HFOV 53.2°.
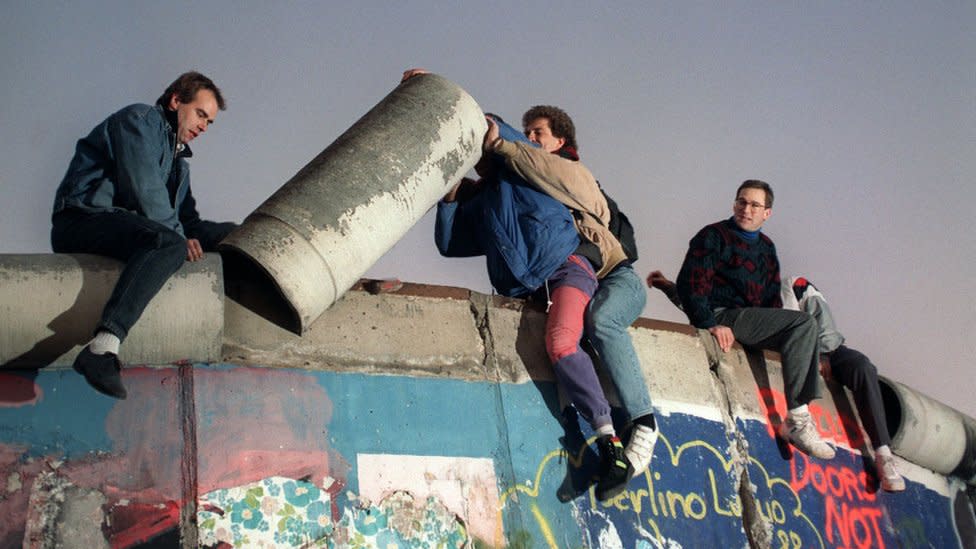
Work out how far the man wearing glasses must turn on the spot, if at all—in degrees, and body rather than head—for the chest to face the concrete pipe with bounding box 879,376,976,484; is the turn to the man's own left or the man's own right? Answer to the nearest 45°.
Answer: approximately 90° to the man's own left

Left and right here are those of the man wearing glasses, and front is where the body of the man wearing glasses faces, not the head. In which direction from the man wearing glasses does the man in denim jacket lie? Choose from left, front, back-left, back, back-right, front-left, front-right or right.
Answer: right

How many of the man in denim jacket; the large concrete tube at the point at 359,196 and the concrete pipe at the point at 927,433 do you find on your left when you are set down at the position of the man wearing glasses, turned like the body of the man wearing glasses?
1

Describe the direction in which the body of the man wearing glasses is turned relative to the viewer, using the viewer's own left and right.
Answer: facing the viewer and to the right of the viewer

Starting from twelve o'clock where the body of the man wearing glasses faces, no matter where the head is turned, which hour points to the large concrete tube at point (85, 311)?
The large concrete tube is roughly at 3 o'clock from the man wearing glasses.

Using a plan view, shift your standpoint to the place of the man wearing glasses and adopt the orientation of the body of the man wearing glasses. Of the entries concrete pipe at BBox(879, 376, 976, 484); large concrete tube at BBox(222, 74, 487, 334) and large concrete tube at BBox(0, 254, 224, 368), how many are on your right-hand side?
2

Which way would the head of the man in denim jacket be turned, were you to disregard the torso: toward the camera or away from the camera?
toward the camera

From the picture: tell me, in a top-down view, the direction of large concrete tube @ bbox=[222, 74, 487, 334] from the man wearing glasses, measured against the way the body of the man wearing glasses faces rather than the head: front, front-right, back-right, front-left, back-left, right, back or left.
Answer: right
